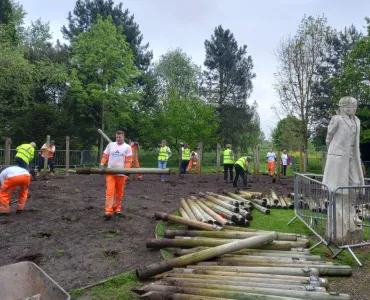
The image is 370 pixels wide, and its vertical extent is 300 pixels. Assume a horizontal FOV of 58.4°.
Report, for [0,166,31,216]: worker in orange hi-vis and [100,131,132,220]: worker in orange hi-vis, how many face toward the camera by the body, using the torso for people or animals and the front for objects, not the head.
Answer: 1

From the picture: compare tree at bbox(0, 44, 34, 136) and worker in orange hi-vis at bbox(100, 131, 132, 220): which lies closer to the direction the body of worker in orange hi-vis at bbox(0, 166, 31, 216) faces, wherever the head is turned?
the tree

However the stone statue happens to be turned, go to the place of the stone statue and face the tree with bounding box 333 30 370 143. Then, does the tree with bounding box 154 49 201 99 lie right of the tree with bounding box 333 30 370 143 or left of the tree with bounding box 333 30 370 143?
left

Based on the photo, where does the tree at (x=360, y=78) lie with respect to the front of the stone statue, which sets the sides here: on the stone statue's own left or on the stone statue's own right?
on the stone statue's own left

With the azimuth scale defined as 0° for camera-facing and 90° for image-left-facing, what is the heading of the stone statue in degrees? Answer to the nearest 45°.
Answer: approximately 315°

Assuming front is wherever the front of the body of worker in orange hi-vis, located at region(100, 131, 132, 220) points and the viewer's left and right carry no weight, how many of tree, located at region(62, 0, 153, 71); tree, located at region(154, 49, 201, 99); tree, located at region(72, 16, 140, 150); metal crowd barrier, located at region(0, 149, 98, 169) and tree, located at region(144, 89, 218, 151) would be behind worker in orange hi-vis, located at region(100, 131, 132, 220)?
5

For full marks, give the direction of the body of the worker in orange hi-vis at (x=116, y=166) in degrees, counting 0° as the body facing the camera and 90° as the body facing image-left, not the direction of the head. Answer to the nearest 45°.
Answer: approximately 0°

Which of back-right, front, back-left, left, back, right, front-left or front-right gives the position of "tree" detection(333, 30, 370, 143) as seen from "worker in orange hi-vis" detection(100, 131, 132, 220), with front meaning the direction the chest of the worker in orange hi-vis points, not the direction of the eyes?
back-left

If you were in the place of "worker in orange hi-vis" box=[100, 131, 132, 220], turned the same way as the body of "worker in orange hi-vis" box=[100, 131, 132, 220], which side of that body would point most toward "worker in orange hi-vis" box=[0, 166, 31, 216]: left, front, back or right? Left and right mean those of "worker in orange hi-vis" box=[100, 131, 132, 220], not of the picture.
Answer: right
